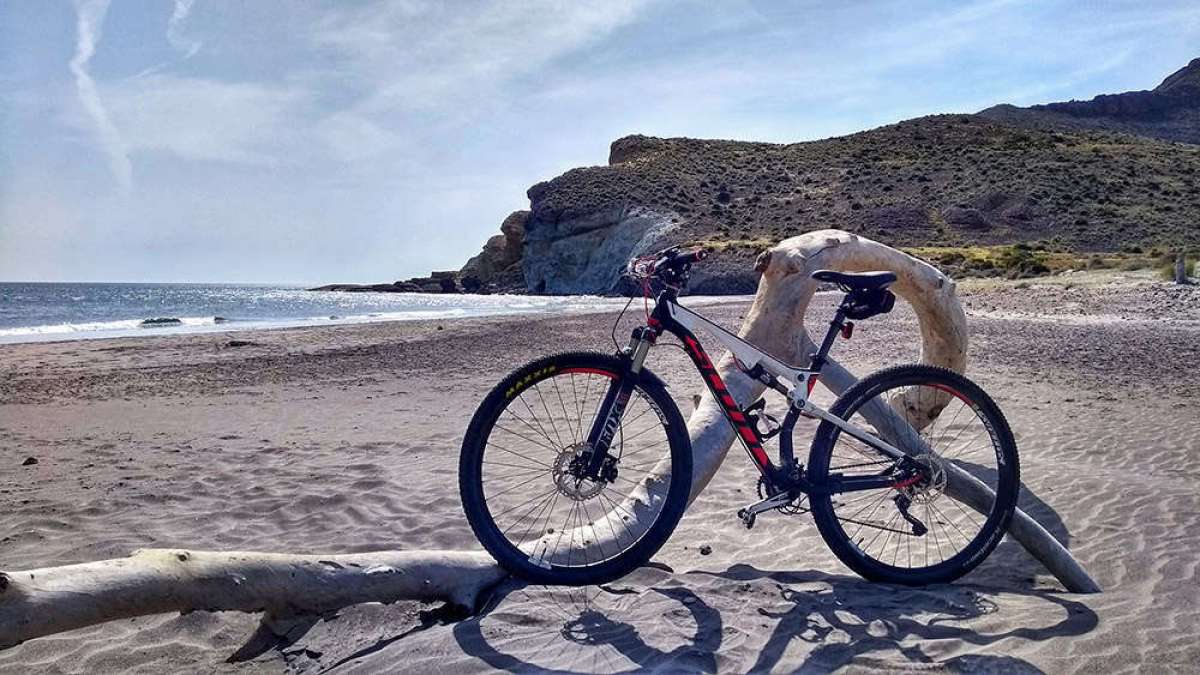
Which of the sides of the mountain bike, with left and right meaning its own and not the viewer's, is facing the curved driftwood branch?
right

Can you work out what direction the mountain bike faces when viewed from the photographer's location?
facing to the left of the viewer
